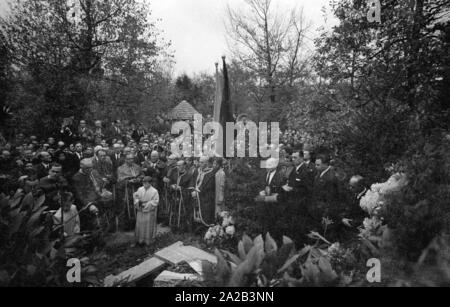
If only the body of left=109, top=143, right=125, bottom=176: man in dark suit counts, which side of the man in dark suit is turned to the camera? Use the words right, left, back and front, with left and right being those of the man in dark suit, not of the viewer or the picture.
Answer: front

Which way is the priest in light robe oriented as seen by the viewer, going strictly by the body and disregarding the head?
toward the camera

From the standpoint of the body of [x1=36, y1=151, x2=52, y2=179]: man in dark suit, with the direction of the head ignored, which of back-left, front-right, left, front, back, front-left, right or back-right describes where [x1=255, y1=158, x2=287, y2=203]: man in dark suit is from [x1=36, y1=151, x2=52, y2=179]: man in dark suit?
front

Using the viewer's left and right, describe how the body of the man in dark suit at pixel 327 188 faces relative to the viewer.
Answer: facing the viewer and to the left of the viewer

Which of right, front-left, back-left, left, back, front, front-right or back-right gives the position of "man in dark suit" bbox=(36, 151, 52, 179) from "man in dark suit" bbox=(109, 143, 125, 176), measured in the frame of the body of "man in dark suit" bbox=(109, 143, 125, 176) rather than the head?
front-right

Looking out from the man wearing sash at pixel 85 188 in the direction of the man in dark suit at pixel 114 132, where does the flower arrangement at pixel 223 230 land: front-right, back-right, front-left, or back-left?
back-right

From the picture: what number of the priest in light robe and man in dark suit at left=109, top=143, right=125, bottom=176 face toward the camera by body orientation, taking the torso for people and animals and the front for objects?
2

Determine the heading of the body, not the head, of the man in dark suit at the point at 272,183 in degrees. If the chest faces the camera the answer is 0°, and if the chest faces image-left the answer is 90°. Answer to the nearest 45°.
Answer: approximately 45°

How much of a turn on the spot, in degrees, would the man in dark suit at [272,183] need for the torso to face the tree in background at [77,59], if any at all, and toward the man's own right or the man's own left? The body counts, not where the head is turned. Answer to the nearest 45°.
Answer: approximately 90° to the man's own right
